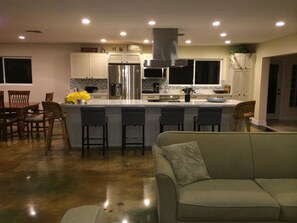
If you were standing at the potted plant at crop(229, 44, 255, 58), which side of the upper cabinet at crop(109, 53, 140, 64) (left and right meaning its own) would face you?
left

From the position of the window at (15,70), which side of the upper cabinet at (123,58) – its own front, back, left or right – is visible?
right

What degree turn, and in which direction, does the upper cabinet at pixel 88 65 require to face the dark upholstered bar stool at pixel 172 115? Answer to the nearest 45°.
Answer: approximately 45° to its left

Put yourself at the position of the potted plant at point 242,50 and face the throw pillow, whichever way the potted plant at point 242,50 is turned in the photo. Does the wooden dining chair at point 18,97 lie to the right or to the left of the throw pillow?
right

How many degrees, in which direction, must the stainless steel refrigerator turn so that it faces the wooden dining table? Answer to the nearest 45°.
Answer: approximately 45° to its right

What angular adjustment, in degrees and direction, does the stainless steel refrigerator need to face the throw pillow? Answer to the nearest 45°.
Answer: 0° — it already faces it

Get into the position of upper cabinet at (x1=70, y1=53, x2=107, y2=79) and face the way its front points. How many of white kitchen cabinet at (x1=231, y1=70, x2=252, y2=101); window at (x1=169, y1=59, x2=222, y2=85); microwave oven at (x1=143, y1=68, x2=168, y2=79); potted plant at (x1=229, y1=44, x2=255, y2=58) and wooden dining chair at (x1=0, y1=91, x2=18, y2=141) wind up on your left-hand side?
4
